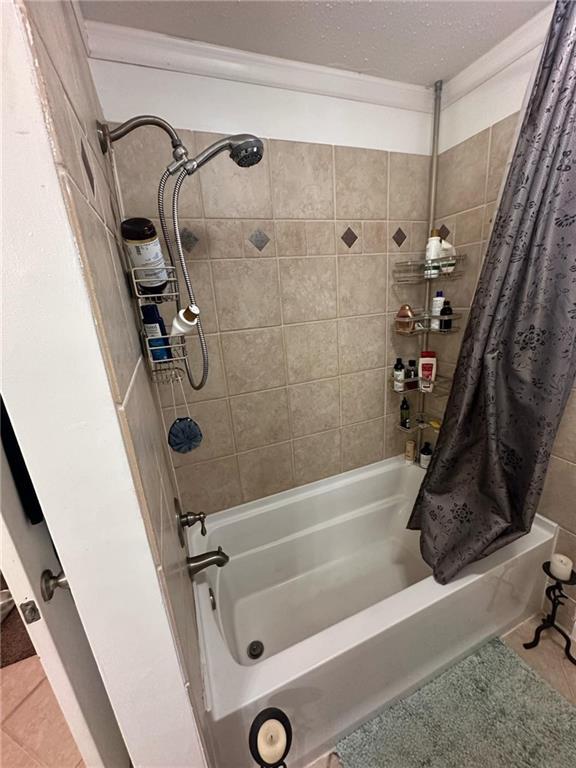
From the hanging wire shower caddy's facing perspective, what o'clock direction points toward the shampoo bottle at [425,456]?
The shampoo bottle is roughly at 12 o'clock from the hanging wire shower caddy.

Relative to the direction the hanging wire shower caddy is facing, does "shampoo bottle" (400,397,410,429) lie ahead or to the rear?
ahead

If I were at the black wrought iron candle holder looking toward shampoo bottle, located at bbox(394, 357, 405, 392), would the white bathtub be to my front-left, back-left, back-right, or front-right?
front-left

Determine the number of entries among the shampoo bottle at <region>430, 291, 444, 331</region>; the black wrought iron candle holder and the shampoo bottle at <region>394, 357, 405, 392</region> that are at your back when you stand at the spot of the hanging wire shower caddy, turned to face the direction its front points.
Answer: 0

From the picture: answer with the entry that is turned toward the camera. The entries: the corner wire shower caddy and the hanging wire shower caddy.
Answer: the corner wire shower caddy

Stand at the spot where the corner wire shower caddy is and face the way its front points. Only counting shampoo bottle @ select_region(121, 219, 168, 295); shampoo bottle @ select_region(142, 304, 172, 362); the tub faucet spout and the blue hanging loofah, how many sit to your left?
0

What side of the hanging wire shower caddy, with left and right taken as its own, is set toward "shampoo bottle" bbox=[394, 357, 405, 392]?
front

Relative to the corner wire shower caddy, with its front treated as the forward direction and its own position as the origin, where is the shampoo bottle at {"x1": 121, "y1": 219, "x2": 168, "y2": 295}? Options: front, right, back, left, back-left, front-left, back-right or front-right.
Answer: front-right

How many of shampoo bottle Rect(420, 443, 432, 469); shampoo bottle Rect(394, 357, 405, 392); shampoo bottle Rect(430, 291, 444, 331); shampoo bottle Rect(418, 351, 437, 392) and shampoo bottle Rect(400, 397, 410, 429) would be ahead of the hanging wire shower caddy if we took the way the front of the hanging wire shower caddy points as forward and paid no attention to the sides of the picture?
5

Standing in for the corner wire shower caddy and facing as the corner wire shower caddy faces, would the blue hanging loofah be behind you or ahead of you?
ahead

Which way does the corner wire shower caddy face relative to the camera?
toward the camera

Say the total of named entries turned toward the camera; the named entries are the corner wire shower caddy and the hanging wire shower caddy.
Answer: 1

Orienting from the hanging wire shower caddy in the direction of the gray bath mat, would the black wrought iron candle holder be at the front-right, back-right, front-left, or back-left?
front-left

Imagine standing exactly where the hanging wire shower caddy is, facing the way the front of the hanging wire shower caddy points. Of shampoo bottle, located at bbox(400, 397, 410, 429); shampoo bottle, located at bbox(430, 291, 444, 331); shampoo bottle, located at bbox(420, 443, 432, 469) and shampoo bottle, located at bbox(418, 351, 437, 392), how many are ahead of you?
4

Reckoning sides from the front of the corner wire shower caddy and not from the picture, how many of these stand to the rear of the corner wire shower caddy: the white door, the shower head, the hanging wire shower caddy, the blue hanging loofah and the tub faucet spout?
0

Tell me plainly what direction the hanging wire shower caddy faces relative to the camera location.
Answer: facing to the right of the viewer

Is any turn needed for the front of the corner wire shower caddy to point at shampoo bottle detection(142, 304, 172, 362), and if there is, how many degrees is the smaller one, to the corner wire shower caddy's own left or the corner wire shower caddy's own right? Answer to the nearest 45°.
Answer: approximately 45° to the corner wire shower caddy's own right

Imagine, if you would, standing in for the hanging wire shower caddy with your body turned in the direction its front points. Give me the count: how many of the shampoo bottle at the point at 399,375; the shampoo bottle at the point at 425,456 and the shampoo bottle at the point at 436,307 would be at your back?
0
